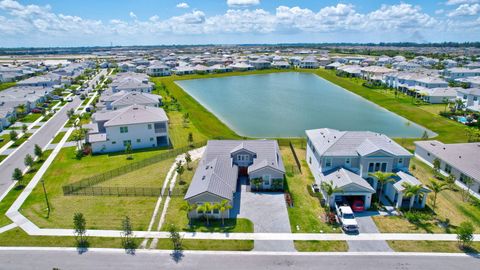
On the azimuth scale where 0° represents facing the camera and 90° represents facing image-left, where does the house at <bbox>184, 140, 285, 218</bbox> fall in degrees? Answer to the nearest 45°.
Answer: approximately 0°

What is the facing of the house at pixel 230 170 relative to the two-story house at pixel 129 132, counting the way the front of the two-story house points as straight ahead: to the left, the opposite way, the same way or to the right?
to the left

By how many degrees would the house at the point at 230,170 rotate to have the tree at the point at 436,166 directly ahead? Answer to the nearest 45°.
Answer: approximately 90° to its left

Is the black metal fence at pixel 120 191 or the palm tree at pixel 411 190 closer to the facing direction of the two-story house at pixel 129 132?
the black metal fence

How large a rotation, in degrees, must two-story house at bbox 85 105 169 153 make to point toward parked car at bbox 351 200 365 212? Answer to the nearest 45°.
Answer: approximately 135° to its left

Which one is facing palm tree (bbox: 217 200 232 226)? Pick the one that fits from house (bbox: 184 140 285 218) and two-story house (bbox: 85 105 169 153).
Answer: the house

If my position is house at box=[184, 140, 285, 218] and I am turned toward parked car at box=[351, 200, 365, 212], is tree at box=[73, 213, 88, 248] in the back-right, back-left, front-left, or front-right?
back-right

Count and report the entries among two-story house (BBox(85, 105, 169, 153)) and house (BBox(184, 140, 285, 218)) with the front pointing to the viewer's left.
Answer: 1

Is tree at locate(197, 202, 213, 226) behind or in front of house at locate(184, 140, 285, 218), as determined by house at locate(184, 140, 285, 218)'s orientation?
in front

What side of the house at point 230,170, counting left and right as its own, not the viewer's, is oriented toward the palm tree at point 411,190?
left

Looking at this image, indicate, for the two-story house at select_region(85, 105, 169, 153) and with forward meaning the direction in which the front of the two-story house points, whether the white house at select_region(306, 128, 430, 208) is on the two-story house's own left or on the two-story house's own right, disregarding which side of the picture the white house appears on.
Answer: on the two-story house's own left

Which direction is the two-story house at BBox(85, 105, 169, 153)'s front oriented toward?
to the viewer's left

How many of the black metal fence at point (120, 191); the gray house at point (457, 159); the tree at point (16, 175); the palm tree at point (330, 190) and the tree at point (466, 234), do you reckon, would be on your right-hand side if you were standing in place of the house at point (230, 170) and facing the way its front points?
2

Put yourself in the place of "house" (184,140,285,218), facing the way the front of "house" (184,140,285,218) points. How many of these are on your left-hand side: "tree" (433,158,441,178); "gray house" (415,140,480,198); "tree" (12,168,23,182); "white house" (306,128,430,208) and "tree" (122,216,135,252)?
3
